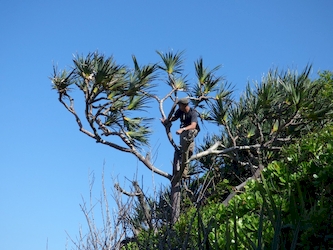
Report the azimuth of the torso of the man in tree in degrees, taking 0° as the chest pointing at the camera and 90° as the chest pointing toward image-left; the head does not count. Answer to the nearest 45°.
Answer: approximately 45°
